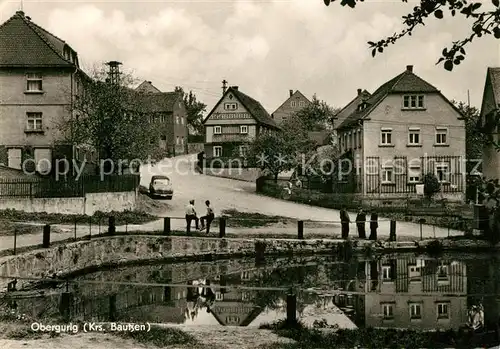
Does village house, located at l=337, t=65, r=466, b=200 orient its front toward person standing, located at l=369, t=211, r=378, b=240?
yes

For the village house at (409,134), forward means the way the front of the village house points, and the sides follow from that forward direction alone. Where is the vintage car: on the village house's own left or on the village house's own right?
on the village house's own right

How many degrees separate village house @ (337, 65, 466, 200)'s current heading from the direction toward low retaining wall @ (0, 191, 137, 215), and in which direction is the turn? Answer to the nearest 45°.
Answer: approximately 45° to its right

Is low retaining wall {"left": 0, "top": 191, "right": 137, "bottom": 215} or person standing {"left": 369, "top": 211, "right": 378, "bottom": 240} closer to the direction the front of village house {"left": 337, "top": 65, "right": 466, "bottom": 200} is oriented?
the person standing

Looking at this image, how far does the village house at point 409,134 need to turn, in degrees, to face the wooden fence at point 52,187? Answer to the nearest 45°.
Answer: approximately 45° to its right

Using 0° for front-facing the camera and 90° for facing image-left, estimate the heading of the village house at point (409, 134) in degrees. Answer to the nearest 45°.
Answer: approximately 0°

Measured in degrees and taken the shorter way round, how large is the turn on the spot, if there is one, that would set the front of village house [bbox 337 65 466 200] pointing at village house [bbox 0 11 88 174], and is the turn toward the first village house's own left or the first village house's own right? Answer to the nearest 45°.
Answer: approximately 45° to the first village house's own right

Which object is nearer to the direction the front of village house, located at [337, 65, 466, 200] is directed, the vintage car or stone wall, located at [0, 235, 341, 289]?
the stone wall
